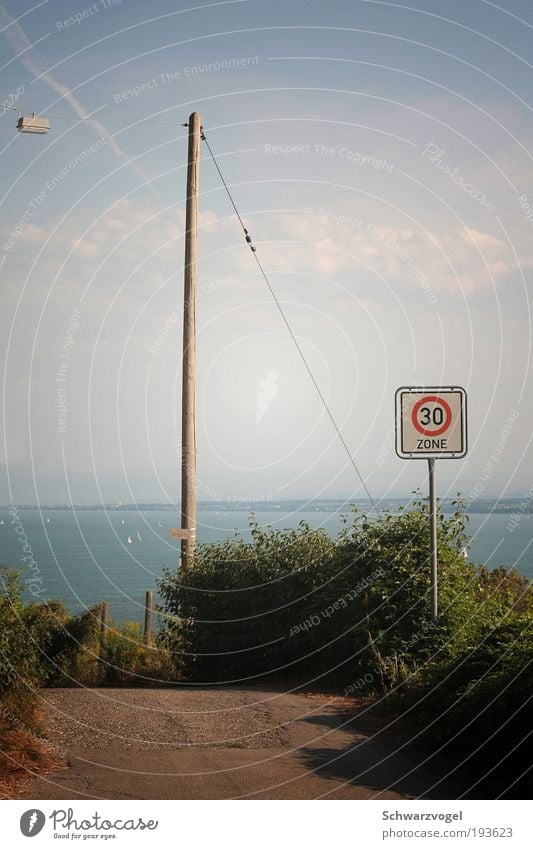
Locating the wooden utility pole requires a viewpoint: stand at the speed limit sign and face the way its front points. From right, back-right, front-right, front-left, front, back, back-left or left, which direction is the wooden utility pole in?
back-right

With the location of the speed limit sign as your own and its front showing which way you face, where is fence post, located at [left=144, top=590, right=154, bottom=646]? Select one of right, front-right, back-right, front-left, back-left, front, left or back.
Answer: back-right

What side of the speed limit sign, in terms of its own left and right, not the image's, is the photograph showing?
front

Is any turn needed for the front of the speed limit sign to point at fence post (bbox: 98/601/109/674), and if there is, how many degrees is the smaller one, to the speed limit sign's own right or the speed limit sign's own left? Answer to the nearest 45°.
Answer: approximately 135° to the speed limit sign's own right

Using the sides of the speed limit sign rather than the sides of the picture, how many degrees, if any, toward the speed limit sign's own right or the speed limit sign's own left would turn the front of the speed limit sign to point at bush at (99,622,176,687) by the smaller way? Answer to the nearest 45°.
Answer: approximately 135° to the speed limit sign's own right
